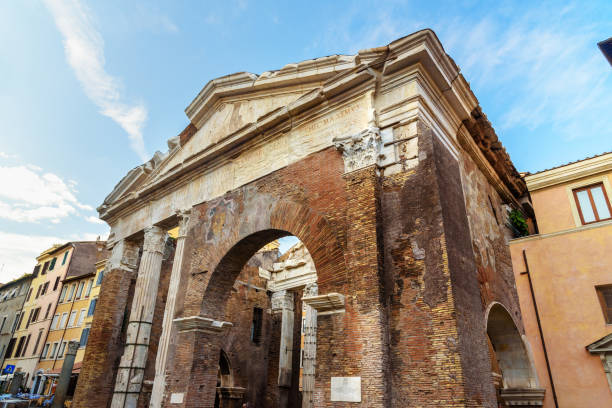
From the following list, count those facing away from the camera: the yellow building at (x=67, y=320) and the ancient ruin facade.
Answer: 0

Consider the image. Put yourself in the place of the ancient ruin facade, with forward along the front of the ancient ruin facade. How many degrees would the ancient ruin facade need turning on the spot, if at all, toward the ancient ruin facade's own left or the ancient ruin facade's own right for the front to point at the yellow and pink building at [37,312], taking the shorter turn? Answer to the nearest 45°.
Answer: approximately 90° to the ancient ruin facade's own right

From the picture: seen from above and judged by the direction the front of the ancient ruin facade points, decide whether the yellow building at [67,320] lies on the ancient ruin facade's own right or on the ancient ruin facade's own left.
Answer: on the ancient ruin facade's own right

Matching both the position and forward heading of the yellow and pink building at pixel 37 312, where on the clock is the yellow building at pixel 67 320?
the yellow building at pixel 67 320 is roughly at 10 o'clock from the yellow and pink building at pixel 37 312.

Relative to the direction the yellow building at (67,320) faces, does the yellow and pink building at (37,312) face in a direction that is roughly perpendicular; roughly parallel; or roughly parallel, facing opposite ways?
roughly parallel

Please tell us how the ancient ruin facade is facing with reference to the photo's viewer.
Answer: facing the viewer and to the left of the viewer
